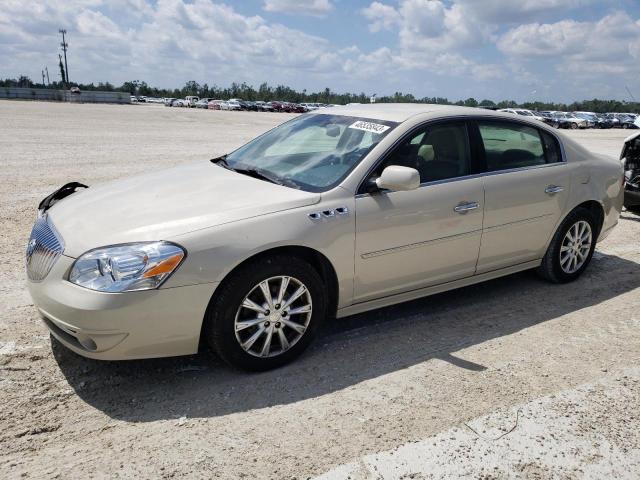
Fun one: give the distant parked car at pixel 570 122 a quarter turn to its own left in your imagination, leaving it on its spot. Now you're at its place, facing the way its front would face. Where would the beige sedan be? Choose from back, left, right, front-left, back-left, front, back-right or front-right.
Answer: back-right

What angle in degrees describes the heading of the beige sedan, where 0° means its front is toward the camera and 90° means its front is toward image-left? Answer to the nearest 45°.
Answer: approximately 45°

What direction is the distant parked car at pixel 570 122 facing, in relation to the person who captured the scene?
facing the viewer and to the right of the viewer
